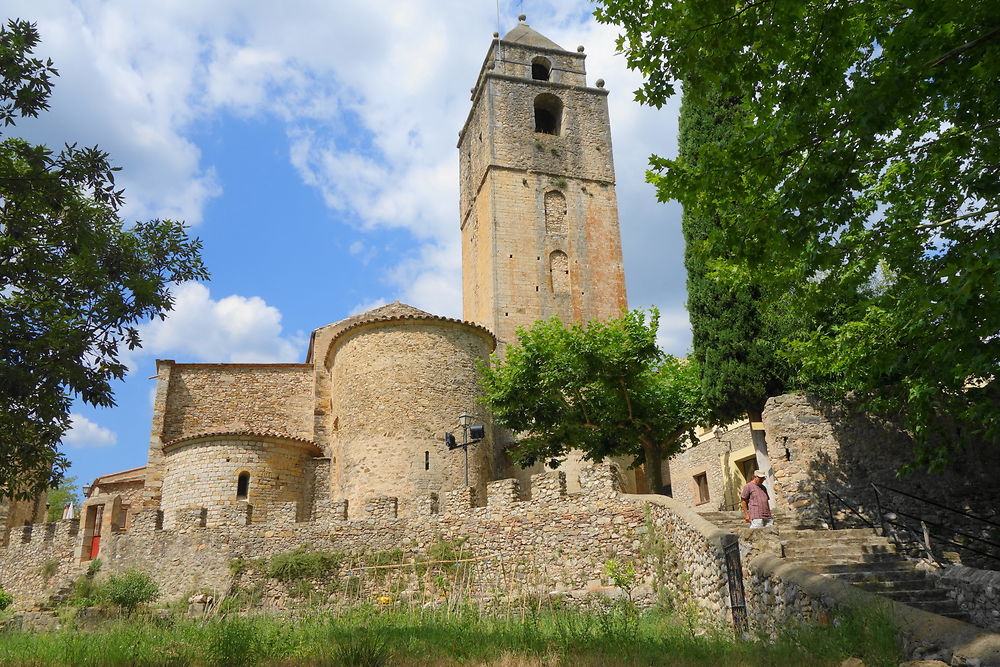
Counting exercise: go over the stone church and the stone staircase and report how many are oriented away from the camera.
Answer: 1

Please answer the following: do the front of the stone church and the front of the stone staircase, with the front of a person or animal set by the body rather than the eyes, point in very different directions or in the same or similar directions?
very different directions

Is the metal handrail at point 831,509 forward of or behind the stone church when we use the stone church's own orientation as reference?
behind

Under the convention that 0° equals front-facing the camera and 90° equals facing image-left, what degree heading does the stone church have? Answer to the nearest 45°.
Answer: approximately 180°

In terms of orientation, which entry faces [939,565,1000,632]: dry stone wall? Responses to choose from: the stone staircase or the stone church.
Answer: the stone staircase

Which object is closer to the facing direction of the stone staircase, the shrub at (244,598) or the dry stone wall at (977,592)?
the dry stone wall

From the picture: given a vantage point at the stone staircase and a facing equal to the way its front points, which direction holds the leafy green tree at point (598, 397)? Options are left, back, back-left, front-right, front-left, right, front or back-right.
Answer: back

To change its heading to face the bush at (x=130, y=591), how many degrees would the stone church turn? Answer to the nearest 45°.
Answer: approximately 135° to its left

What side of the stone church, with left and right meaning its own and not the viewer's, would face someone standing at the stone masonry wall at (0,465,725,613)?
back
